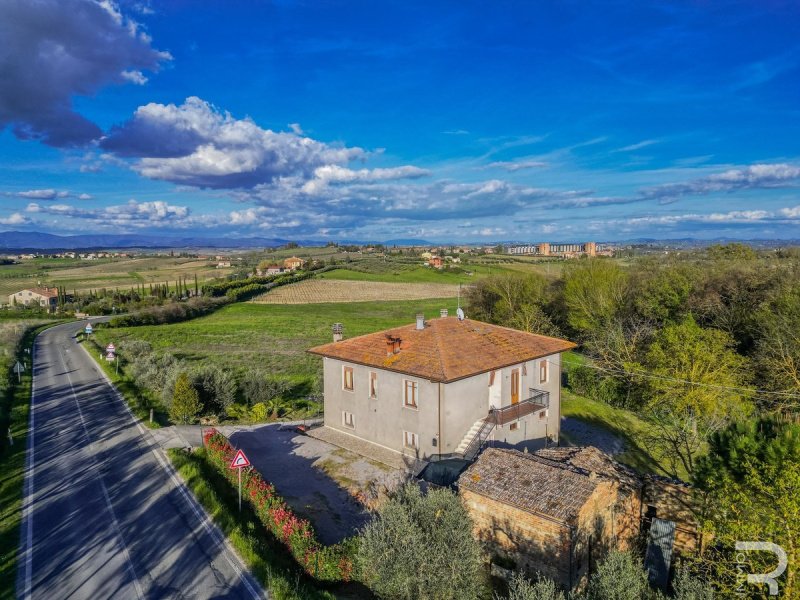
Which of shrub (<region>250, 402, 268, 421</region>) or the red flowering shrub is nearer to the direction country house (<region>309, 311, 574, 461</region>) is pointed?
the red flowering shrub

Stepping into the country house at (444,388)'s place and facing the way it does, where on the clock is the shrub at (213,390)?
The shrub is roughly at 5 o'clock from the country house.

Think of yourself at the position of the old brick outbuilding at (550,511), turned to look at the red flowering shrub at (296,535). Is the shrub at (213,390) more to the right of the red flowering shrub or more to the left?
right

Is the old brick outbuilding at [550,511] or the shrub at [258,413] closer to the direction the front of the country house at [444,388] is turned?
the old brick outbuilding

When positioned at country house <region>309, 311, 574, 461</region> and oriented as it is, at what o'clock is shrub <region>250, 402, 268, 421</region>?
The shrub is roughly at 5 o'clock from the country house.

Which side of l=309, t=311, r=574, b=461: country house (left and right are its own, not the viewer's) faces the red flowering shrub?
right

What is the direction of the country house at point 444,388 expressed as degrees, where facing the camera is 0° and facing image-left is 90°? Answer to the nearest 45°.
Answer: approximately 315°

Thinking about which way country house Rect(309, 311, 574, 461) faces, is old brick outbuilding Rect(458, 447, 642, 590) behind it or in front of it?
in front

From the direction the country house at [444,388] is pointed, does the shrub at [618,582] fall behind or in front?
in front
